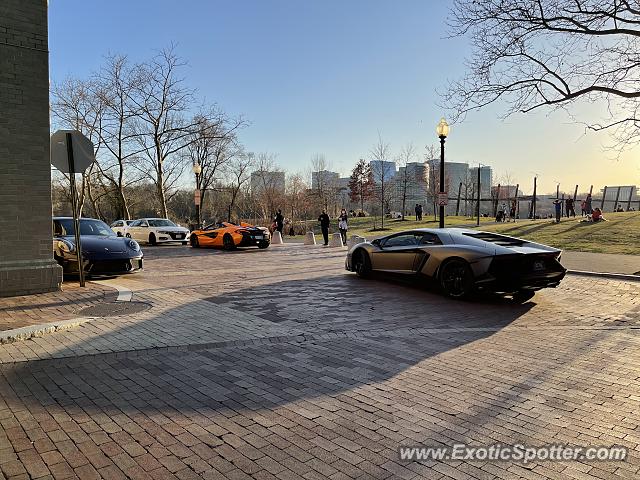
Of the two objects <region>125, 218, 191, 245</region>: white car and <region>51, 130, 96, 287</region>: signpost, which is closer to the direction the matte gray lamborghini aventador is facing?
the white car

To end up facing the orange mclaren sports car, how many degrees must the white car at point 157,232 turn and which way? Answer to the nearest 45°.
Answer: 0° — it already faces it

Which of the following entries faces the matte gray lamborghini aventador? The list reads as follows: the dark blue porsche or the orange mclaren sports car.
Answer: the dark blue porsche

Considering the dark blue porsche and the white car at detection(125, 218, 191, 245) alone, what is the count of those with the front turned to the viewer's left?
0

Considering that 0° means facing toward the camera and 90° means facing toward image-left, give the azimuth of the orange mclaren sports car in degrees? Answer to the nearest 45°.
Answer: approximately 135°

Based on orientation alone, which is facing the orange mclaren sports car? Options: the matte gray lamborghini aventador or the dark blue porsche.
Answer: the matte gray lamborghini aventador

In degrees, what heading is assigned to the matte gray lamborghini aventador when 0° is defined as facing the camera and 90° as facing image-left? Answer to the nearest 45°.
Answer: approximately 135°

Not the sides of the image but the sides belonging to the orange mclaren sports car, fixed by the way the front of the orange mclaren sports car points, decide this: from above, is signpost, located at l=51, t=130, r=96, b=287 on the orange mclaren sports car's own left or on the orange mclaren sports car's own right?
on the orange mclaren sports car's own left

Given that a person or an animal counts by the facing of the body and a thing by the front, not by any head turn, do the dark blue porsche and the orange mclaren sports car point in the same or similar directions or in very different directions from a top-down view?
very different directions

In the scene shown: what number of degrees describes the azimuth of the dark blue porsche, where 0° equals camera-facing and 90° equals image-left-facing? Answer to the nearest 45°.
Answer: approximately 315°

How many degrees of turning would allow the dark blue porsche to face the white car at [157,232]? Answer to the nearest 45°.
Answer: approximately 135° to its left

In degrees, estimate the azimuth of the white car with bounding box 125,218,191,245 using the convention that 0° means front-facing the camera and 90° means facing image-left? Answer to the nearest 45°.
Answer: approximately 315°

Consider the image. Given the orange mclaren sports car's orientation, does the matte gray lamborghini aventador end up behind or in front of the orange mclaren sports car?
behind
